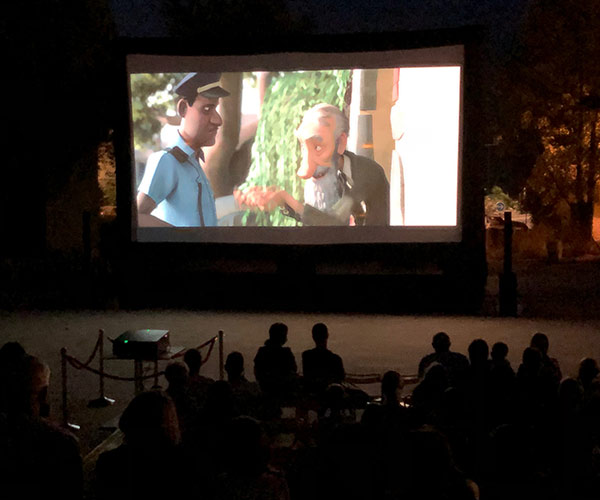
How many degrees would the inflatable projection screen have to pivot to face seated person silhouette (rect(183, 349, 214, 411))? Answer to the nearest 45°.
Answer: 0° — it already faces them

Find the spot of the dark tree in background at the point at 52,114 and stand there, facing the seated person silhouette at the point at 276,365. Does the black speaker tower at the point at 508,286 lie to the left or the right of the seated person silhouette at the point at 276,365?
left

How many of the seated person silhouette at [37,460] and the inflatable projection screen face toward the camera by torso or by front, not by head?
1

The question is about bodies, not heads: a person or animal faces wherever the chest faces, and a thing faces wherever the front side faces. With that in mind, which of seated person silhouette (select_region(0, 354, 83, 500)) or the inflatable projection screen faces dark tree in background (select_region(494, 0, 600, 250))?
the seated person silhouette

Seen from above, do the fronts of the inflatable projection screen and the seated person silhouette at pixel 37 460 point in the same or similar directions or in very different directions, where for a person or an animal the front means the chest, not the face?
very different directions

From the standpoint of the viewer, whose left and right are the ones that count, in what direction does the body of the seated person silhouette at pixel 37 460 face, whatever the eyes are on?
facing away from the viewer and to the right of the viewer

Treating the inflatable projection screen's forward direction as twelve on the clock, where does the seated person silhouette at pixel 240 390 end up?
The seated person silhouette is roughly at 12 o'clock from the inflatable projection screen.

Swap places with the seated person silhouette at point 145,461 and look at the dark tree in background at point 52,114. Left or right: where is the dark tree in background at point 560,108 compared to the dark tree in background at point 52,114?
right

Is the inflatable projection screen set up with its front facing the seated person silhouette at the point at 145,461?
yes

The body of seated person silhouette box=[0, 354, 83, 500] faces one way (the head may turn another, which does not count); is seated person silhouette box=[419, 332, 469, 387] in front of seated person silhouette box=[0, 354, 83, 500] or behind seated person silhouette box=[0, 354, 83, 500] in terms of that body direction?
in front

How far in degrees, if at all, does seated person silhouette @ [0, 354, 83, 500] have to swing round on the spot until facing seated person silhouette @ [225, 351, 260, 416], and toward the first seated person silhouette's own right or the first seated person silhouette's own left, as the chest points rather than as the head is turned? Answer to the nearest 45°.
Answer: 0° — they already face them

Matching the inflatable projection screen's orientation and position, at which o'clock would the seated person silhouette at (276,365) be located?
The seated person silhouette is roughly at 12 o'clock from the inflatable projection screen.

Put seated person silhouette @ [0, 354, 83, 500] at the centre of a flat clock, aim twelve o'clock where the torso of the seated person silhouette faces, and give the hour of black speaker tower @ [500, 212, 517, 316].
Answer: The black speaker tower is roughly at 12 o'clock from the seated person silhouette.

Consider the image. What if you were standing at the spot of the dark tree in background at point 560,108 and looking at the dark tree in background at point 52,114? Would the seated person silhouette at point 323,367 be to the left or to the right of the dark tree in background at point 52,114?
left

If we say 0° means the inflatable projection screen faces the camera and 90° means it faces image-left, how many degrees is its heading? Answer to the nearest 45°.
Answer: approximately 0°
